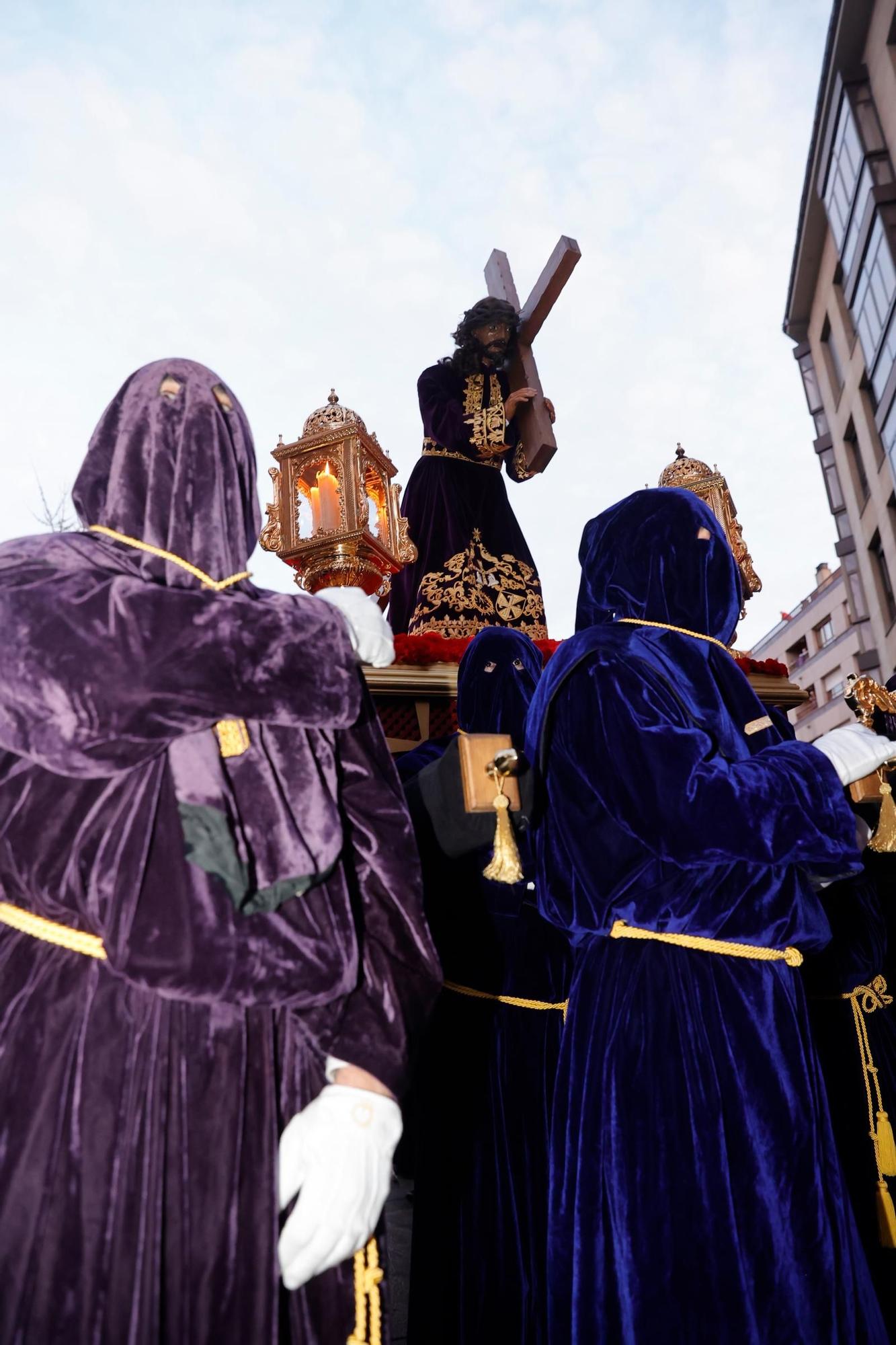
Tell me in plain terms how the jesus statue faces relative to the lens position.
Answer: facing the viewer and to the right of the viewer

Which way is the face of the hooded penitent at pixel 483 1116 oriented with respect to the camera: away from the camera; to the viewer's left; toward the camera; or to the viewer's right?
toward the camera

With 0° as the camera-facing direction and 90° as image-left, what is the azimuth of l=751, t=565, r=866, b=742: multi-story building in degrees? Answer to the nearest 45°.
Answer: approximately 45°

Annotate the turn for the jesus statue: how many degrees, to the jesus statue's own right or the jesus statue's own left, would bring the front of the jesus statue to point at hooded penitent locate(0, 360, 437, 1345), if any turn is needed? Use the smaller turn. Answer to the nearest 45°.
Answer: approximately 45° to the jesus statue's own right

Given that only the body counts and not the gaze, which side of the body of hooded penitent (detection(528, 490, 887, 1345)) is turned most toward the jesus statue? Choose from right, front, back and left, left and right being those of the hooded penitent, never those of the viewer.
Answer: left

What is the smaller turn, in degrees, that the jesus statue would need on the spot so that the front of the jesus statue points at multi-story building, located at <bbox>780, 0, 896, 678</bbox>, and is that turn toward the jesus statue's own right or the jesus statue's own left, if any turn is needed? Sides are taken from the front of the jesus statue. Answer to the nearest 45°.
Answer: approximately 90° to the jesus statue's own left
